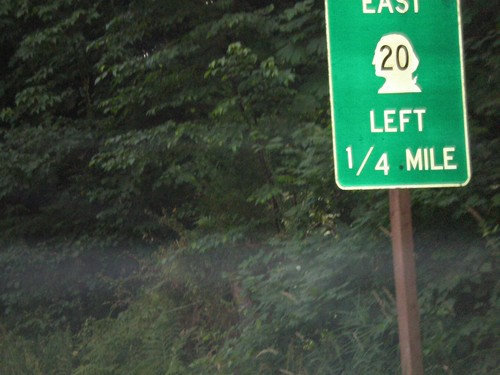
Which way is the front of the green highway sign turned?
toward the camera
